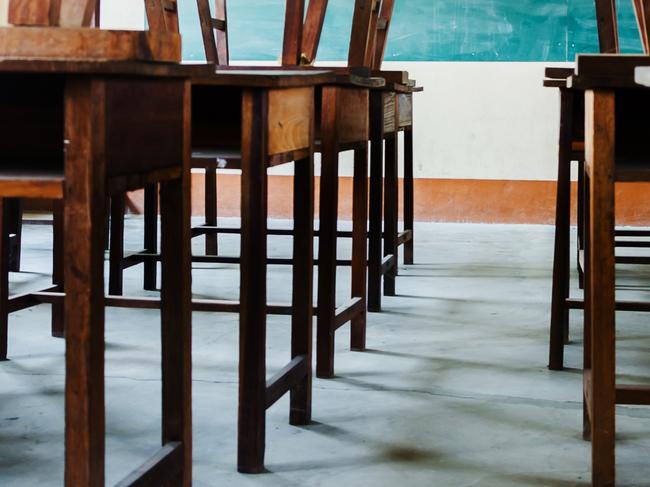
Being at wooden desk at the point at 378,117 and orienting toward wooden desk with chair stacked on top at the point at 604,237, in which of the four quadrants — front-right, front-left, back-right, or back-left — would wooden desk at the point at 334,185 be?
front-right

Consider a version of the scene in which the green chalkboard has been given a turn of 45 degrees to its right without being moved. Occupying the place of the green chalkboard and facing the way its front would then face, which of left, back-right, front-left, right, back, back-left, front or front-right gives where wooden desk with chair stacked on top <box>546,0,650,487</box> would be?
front-left

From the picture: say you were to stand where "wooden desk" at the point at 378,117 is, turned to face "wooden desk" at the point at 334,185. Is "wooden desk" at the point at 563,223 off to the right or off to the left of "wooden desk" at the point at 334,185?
left

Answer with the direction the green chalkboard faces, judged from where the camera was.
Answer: facing the viewer

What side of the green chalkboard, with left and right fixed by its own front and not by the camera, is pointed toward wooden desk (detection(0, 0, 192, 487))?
front

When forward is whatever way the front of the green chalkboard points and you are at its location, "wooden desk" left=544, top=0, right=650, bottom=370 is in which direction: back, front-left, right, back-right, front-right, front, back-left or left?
front

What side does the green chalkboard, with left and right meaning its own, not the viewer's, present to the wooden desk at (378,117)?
front

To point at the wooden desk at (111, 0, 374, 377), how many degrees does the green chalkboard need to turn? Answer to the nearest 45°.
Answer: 0° — it already faces it
